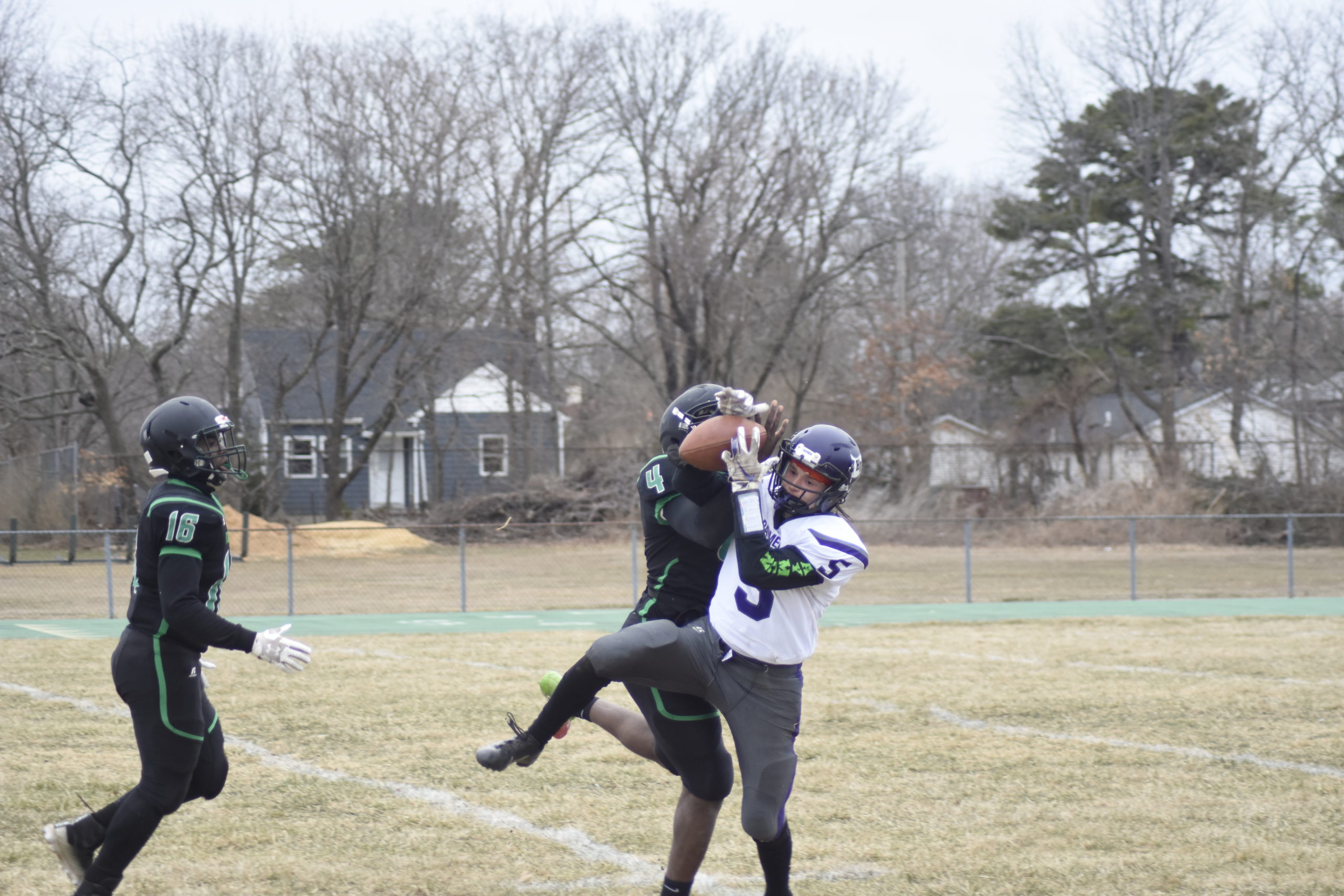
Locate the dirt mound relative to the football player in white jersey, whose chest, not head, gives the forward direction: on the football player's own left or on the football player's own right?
on the football player's own right

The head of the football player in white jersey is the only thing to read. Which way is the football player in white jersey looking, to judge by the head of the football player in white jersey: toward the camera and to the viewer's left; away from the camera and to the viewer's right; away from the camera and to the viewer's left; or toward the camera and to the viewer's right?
toward the camera and to the viewer's left

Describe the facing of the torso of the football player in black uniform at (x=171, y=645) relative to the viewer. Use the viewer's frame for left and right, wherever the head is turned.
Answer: facing to the right of the viewer

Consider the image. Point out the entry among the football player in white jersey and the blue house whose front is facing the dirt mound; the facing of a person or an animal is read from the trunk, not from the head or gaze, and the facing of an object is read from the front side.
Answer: the blue house

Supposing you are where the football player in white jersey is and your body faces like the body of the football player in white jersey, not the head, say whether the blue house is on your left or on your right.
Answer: on your right

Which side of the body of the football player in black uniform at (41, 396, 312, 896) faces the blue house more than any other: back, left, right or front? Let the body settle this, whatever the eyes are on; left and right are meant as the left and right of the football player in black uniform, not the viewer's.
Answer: left

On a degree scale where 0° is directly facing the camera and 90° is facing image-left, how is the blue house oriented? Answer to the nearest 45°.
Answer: approximately 0°

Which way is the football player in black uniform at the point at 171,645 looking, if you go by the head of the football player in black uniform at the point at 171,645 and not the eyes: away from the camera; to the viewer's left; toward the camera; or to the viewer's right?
to the viewer's right

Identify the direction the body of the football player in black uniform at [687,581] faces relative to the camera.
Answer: to the viewer's right

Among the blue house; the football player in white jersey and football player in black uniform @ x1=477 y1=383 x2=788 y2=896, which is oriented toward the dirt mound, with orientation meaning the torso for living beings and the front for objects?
the blue house

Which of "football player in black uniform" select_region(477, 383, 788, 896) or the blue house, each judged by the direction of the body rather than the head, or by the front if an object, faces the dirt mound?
the blue house

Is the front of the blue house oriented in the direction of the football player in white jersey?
yes

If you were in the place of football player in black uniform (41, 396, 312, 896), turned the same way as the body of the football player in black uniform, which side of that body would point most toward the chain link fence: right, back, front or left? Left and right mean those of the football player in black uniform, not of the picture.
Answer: left

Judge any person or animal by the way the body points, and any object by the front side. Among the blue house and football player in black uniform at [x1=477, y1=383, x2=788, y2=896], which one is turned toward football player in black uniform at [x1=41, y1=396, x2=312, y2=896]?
the blue house
